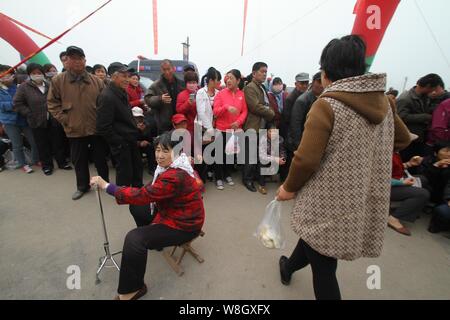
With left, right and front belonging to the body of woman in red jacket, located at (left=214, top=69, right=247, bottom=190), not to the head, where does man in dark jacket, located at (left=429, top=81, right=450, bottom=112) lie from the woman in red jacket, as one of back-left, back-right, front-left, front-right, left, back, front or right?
left

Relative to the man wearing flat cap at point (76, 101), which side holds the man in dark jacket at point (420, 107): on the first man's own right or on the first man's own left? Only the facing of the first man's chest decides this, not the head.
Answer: on the first man's own left

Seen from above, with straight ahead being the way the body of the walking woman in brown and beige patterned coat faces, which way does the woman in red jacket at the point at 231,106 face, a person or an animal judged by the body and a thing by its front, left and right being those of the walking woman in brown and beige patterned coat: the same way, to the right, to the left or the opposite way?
the opposite way

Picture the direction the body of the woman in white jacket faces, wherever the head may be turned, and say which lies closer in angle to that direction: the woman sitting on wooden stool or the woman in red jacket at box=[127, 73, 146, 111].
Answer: the woman sitting on wooden stool

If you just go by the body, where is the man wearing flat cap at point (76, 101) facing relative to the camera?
toward the camera

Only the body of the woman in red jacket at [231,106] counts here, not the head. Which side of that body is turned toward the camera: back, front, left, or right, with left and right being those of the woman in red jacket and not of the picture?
front

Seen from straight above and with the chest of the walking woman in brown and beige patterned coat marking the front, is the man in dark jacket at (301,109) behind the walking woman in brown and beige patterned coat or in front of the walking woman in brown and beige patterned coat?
in front

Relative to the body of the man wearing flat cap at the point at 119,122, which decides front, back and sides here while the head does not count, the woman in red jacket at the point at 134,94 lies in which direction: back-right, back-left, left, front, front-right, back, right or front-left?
left

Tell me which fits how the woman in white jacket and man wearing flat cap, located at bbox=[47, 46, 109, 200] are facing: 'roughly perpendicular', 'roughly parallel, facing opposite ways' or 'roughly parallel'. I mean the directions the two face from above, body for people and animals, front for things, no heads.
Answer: roughly parallel

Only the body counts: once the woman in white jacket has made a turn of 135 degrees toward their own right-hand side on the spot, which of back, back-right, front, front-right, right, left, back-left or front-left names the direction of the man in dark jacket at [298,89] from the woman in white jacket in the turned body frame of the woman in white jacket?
back
